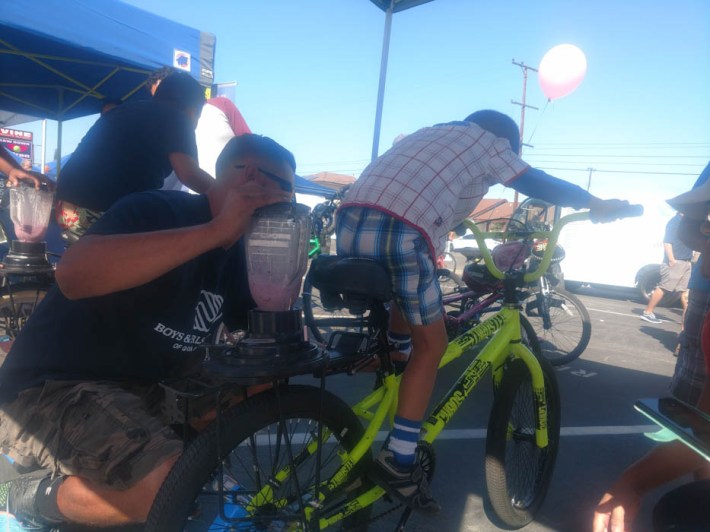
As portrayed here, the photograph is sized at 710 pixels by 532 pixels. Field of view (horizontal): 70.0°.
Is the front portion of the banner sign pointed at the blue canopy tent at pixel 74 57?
yes

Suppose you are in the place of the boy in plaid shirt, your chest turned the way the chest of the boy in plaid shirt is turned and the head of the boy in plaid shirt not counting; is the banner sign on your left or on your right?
on your left

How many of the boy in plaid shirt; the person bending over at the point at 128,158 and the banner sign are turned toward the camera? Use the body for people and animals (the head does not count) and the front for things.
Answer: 1

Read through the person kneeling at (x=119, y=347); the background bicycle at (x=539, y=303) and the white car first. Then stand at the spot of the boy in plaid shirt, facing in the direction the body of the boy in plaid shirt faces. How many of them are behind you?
1

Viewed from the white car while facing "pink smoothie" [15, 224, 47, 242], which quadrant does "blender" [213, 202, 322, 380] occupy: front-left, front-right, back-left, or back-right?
front-left

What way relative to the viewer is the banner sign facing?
toward the camera

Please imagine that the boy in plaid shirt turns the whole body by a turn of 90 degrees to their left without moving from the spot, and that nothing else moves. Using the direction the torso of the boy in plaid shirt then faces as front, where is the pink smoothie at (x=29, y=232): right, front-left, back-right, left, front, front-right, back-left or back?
front-left

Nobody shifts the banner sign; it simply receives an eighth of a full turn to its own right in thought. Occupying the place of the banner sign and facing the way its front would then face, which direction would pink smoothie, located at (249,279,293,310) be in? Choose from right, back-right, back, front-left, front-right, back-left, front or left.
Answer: front-left

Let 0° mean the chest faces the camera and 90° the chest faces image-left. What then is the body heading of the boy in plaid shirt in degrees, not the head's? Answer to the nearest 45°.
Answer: approximately 225°

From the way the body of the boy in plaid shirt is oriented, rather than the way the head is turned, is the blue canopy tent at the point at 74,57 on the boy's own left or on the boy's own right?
on the boy's own left

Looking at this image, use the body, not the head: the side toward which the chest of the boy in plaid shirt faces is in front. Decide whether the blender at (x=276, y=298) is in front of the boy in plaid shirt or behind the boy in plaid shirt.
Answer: behind

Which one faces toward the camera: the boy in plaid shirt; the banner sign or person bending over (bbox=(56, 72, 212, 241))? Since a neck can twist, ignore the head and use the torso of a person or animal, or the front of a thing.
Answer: the banner sign

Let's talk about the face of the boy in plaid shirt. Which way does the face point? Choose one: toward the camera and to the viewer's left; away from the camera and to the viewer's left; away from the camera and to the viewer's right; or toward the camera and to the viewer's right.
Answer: away from the camera and to the viewer's right

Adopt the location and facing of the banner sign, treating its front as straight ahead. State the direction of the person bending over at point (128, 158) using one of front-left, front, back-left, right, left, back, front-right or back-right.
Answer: front
